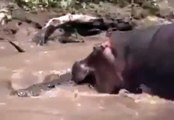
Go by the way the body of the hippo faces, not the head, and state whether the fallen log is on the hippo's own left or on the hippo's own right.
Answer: on the hippo's own right

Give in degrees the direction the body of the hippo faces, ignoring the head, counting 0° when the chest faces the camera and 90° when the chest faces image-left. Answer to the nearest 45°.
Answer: approximately 90°

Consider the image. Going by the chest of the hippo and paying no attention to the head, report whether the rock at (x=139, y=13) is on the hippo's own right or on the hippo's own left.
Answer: on the hippo's own right
